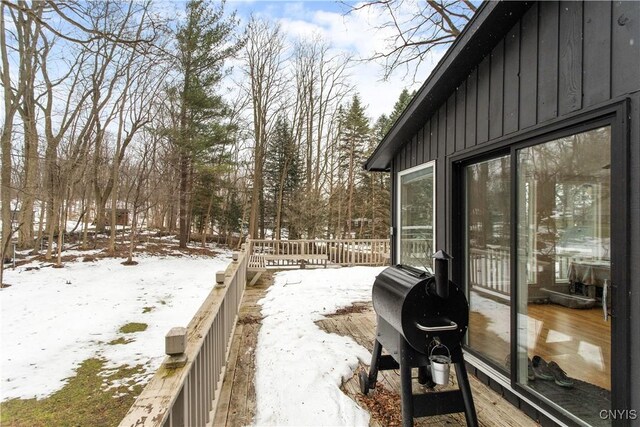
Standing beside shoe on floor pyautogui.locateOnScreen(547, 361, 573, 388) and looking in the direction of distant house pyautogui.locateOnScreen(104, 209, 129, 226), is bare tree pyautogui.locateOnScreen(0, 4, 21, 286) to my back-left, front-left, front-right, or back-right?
front-left

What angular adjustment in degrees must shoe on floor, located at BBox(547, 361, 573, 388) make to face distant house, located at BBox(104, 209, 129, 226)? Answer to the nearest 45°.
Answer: approximately 135° to its right

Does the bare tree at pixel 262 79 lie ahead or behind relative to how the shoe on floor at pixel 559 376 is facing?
behind

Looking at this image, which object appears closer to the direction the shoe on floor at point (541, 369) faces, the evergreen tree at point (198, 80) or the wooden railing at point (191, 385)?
the wooden railing

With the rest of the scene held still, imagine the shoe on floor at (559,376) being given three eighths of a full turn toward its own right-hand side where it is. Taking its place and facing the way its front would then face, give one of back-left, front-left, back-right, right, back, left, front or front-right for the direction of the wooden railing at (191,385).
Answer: front-left

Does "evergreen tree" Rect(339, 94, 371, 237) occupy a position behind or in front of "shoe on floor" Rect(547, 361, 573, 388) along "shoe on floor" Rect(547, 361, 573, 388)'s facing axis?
behind

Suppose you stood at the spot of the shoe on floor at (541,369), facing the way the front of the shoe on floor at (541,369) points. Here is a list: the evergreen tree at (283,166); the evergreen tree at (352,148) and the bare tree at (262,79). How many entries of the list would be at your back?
3

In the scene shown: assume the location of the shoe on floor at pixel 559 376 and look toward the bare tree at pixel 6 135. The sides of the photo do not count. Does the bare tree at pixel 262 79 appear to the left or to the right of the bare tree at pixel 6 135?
right

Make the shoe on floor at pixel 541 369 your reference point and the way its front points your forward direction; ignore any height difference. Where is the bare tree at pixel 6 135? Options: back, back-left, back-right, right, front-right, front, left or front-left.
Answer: back-right
